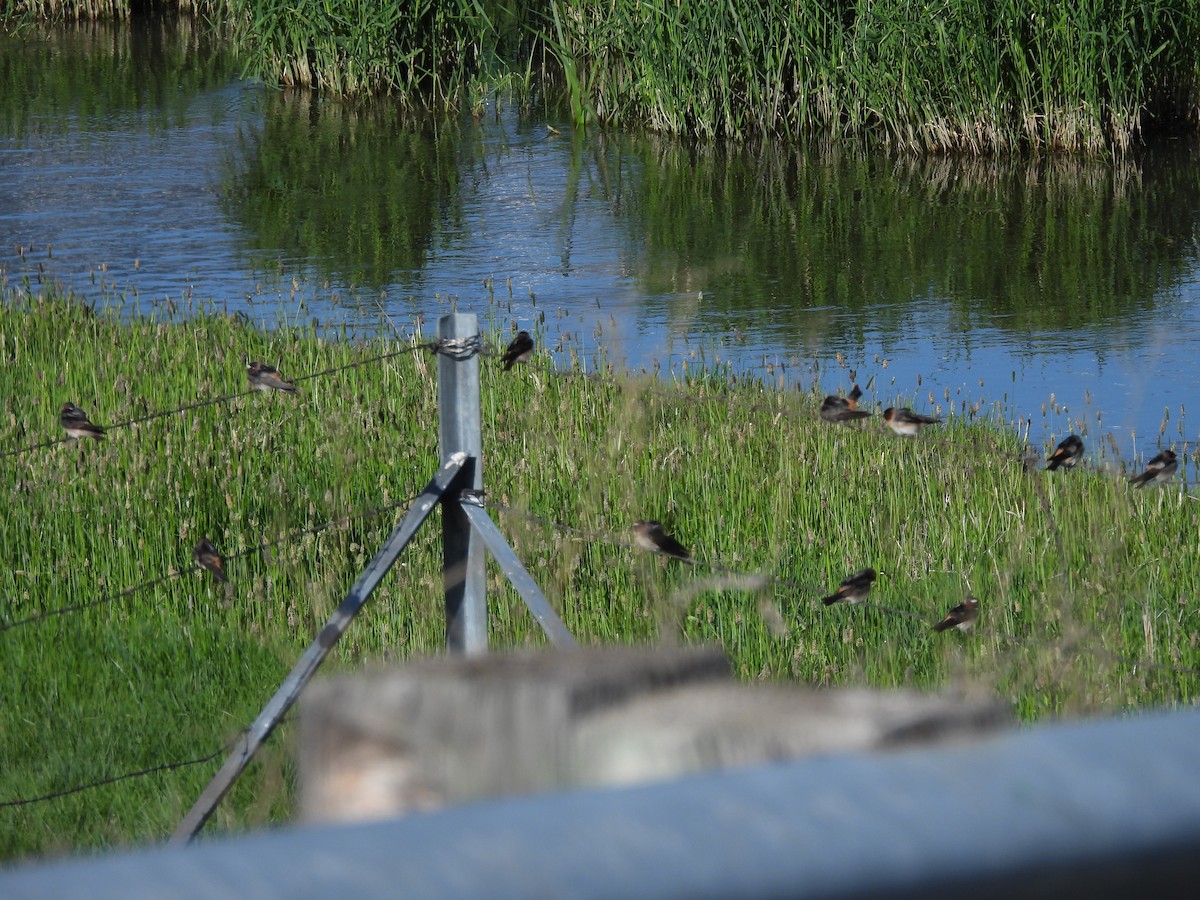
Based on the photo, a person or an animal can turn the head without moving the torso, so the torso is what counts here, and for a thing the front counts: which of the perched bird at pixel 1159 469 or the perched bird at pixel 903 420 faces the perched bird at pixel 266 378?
the perched bird at pixel 903 420

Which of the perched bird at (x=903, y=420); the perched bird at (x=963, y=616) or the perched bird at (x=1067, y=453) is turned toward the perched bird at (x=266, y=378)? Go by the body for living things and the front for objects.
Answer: the perched bird at (x=903, y=420)

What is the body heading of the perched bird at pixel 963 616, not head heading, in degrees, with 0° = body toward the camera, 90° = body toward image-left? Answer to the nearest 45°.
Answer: approximately 270°

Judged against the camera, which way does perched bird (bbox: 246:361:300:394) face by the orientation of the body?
to the viewer's left

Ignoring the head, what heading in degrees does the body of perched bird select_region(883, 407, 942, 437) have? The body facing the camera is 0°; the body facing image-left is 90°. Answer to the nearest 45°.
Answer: approximately 90°

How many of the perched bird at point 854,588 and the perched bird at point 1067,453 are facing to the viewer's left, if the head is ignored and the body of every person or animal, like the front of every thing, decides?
0

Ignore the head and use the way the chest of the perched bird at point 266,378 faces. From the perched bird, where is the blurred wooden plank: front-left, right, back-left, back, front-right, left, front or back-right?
left

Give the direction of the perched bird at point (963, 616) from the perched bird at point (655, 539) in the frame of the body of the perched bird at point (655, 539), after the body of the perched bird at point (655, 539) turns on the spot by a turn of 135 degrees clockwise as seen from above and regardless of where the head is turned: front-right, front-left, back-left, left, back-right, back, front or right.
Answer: front-right

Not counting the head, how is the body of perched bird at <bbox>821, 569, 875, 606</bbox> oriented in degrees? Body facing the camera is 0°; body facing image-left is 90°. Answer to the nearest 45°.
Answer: approximately 270°

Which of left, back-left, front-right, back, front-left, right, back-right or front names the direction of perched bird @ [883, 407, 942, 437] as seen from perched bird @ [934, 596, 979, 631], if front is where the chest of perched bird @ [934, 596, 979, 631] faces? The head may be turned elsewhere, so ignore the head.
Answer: left

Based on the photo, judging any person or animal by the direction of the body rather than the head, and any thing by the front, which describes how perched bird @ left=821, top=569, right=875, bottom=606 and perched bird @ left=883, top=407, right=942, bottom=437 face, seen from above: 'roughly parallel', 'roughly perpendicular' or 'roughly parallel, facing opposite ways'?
roughly parallel, facing opposite ways

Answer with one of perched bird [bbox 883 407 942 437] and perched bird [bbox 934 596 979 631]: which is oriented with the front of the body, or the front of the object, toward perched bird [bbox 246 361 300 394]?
perched bird [bbox 883 407 942 437]

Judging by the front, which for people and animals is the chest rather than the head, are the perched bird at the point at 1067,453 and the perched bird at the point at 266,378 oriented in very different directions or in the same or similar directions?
very different directions
